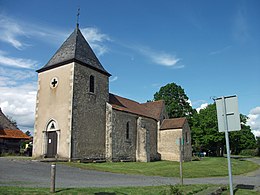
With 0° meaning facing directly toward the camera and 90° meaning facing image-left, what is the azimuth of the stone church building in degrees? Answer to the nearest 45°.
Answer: approximately 45°

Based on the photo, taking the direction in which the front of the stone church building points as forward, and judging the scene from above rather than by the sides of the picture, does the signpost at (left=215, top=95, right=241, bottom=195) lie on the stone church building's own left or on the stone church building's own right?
on the stone church building's own left
